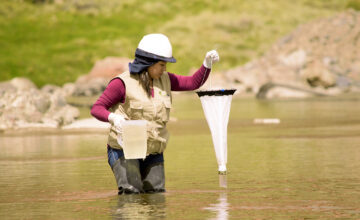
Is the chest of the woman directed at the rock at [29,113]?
no
